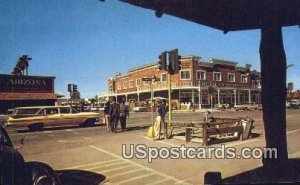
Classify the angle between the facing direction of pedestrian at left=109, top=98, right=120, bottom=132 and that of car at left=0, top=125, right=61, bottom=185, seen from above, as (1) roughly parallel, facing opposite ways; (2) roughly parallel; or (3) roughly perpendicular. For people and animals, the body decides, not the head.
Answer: roughly perpendicular
